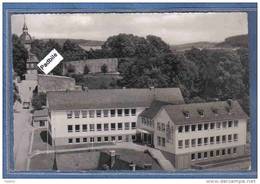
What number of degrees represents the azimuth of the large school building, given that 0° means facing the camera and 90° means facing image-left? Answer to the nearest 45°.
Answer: approximately 45°
